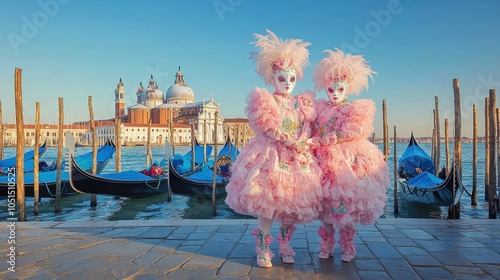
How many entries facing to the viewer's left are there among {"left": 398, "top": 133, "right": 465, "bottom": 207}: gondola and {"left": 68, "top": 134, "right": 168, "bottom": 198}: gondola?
1

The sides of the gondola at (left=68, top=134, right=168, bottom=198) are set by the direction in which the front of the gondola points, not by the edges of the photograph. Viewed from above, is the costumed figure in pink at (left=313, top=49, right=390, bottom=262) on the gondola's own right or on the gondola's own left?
on the gondola's own left

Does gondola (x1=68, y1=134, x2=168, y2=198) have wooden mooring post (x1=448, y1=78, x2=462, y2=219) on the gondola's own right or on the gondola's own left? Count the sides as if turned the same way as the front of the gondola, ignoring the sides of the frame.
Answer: on the gondola's own left

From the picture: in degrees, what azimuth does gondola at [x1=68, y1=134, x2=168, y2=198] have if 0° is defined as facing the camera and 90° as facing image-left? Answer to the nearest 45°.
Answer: approximately 90°

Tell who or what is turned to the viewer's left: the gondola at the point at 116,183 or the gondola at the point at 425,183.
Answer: the gondola at the point at 116,183

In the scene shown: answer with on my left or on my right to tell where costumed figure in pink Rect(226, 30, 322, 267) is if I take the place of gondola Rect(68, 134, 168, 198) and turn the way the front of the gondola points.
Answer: on my left
